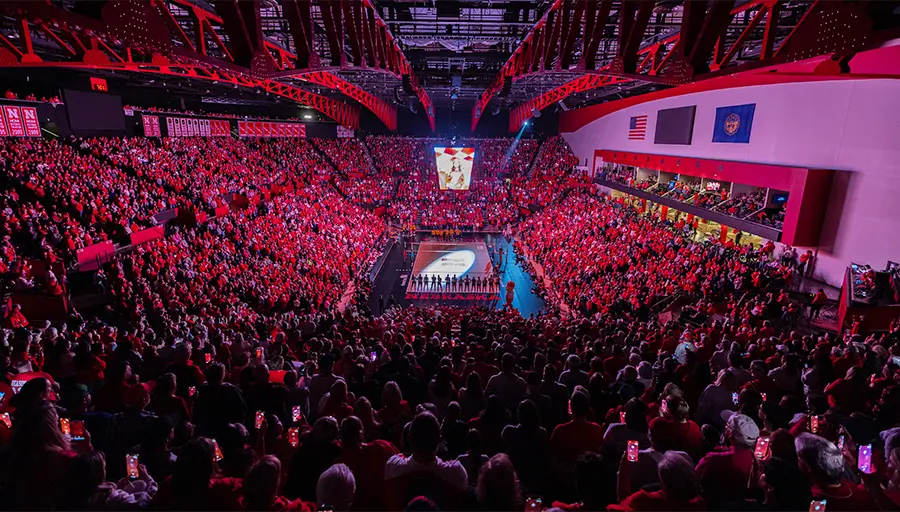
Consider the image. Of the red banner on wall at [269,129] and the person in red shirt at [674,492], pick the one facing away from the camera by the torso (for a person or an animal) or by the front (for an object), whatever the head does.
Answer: the person in red shirt

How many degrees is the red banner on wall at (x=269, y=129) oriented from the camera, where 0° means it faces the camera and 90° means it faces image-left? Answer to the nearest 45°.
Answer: approximately 315°

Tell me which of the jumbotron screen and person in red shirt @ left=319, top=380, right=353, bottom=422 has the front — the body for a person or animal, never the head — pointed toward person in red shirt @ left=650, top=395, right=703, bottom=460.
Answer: the jumbotron screen

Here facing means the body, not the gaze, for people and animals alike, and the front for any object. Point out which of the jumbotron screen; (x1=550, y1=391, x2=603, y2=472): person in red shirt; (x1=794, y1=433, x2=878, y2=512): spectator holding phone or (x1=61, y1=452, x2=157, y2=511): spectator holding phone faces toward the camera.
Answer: the jumbotron screen

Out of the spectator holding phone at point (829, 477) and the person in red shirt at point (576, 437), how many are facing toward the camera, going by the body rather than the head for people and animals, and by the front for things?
0

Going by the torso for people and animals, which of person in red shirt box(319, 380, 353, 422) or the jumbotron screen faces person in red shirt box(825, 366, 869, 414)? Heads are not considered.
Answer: the jumbotron screen

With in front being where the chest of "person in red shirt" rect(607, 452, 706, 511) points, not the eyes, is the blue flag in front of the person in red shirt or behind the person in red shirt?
in front

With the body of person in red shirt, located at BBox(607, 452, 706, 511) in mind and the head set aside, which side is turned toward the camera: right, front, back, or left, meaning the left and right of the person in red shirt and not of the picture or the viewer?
back

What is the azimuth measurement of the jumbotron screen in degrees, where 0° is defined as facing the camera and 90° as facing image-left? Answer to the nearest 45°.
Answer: approximately 0°

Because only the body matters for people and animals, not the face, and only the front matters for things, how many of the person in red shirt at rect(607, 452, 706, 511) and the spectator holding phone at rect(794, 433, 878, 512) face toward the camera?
0

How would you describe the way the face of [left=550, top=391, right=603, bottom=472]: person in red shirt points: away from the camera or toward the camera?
away from the camera

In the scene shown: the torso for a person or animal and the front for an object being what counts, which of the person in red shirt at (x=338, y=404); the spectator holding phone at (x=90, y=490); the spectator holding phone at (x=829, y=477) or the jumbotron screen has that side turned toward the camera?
the jumbotron screen

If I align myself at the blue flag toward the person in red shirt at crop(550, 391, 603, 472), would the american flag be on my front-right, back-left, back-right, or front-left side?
back-right

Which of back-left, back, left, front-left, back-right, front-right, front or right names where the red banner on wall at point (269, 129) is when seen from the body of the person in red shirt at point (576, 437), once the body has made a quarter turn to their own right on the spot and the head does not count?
back-left

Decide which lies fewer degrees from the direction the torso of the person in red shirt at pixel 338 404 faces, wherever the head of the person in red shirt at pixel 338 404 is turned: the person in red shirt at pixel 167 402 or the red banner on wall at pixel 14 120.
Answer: the red banner on wall

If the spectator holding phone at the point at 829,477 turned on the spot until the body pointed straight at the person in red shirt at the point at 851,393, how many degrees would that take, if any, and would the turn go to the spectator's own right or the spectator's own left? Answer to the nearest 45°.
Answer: approximately 45° to the spectator's own right

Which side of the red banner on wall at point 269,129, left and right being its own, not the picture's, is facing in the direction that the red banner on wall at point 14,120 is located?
right

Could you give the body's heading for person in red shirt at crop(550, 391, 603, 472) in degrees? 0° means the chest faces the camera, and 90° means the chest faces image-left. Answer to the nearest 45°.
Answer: approximately 180°
